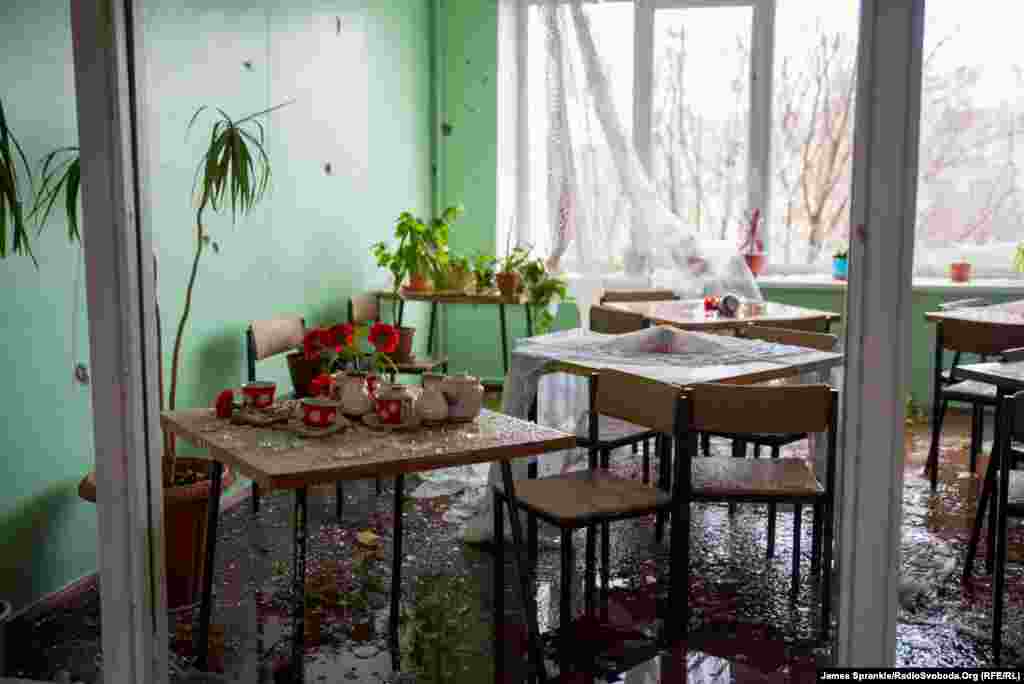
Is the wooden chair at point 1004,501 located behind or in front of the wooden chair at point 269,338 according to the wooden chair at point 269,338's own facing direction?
in front

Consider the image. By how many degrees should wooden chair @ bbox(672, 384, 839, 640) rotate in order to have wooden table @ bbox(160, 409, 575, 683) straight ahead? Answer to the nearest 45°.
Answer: approximately 135° to its left

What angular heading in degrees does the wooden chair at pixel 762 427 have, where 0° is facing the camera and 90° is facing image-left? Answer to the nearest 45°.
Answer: approximately 180°

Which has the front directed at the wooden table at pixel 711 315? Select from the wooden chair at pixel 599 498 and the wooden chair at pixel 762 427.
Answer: the wooden chair at pixel 762 427

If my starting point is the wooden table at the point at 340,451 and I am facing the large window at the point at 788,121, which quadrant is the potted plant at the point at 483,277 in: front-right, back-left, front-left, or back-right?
front-left

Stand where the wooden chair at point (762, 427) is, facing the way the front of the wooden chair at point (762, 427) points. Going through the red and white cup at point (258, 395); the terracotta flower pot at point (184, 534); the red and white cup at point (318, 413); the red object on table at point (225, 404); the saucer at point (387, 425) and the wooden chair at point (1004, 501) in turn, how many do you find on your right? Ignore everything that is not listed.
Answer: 1

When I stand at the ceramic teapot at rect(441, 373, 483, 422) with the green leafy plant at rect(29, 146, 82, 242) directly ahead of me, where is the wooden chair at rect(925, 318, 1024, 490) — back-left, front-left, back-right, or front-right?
back-right

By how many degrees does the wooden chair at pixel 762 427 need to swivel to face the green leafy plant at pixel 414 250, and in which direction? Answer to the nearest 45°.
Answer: approximately 45° to its left

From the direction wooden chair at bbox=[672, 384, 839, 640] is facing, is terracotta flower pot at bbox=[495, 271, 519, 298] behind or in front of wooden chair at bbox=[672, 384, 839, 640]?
in front

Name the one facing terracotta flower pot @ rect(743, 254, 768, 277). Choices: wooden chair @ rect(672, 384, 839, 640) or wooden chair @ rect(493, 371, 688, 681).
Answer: wooden chair @ rect(672, 384, 839, 640)

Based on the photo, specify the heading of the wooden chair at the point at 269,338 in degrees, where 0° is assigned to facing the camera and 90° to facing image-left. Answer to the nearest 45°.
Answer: approximately 315°

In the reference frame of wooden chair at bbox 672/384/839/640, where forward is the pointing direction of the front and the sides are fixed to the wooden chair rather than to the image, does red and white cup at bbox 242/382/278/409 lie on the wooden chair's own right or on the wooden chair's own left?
on the wooden chair's own left
